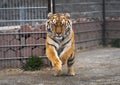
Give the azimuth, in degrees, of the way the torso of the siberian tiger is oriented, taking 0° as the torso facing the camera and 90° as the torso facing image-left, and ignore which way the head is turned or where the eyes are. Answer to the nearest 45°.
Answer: approximately 0°

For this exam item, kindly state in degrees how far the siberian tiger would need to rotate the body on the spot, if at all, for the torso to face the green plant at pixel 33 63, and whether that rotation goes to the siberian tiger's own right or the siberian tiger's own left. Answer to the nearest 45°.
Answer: approximately 135° to the siberian tiger's own right
